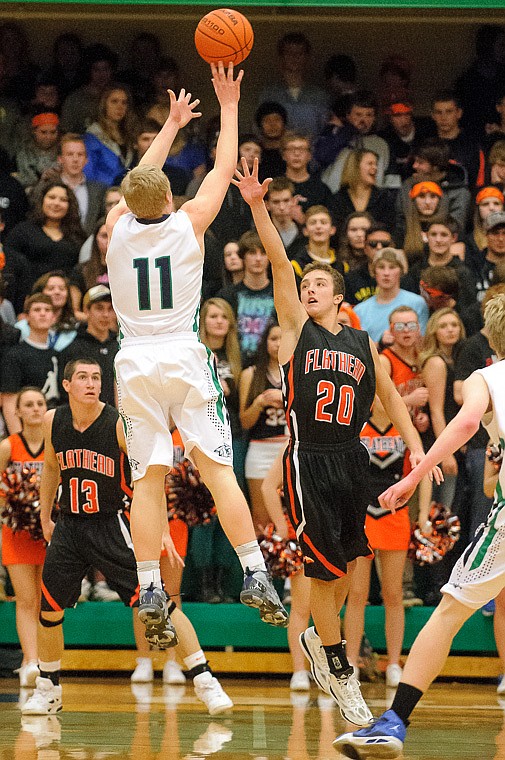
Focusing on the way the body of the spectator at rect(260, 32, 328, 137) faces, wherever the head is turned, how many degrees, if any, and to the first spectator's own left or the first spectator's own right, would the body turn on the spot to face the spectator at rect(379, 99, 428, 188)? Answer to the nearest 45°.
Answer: approximately 90° to the first spectator's own left

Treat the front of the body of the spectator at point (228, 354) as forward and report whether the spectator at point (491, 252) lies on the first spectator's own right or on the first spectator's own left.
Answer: on the first spectator's own left

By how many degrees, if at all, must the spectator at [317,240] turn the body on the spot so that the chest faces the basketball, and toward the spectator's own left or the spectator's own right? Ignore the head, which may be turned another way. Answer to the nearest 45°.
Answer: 0° — they already face it

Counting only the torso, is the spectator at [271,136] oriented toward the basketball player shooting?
yes

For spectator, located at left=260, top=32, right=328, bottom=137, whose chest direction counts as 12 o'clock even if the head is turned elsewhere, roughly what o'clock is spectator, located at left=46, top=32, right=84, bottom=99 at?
spectator, located at left=46, top=32, right=84, bottom=99 is roughly at 3 o'clock from spectator, located at left=260, top=32, right=328, bottom=137.

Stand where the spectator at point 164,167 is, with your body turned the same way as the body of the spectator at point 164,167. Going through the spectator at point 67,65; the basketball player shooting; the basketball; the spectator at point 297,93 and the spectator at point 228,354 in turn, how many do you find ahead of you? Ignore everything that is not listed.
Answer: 3

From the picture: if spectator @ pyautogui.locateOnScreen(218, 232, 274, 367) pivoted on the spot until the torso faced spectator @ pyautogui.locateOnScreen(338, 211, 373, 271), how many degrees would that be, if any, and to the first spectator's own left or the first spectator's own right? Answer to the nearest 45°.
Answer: approximately 135° to the first spectator's own left

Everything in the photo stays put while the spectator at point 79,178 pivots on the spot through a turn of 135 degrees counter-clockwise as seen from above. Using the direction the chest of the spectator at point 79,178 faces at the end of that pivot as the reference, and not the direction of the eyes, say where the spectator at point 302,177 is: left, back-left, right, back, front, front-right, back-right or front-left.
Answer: front-right

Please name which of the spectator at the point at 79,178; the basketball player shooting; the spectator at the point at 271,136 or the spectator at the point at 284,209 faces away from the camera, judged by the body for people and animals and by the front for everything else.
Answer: the basketball player shooting

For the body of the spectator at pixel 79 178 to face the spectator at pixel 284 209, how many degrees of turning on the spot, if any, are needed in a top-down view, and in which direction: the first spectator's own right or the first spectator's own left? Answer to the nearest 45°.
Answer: approximately 90° to the first spectator's own left

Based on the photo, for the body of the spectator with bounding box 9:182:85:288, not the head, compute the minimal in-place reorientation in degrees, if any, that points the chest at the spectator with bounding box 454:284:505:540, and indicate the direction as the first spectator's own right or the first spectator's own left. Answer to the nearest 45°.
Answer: approximately 45° to the first spectator's own left

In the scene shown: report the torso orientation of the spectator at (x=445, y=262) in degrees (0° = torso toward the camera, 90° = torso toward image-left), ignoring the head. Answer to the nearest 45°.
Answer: approximately 0°

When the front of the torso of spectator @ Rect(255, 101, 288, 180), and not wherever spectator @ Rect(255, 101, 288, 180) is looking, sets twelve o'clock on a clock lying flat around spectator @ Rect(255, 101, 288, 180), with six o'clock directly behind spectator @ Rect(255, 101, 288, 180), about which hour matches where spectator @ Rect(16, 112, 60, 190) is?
spectator @ Rect(16, 112, 60, 190) is roughly at 3 o'clock from spectator @ Rect(255, 101, 288, 180).

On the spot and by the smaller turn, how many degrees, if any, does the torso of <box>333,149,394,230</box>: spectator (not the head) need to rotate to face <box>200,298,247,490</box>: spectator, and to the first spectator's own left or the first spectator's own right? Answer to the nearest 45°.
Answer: approximately 45° to the first spectator's own right
